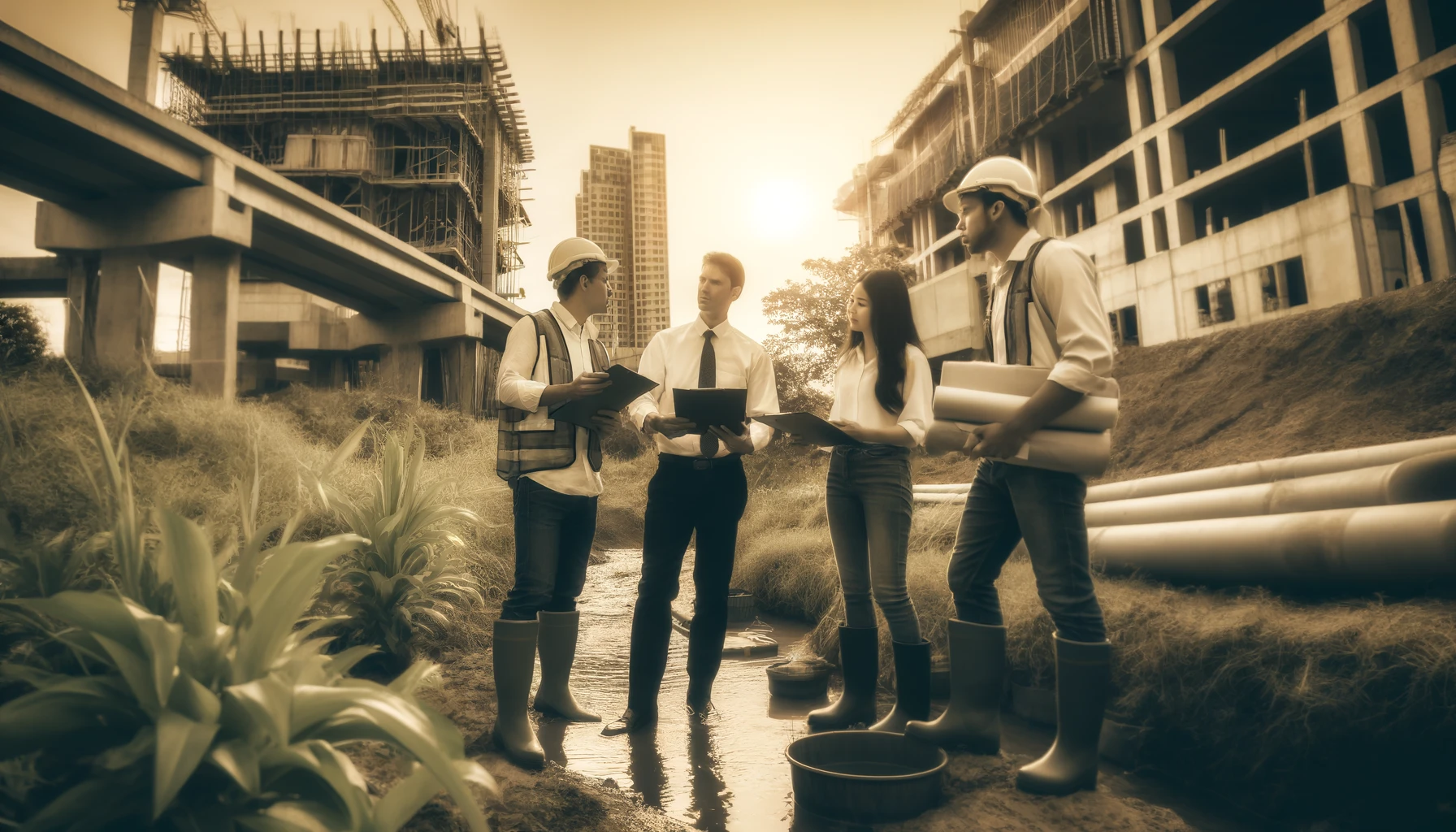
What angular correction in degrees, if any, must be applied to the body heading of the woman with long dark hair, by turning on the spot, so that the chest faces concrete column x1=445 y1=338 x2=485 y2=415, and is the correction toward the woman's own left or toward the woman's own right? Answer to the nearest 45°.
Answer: approximately 90° to the woman's own right

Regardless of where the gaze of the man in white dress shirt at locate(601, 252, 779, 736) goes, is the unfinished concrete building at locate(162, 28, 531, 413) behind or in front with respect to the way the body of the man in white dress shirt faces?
behind

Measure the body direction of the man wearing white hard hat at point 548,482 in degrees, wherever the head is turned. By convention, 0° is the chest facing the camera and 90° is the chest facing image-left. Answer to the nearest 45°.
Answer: approximately 315°

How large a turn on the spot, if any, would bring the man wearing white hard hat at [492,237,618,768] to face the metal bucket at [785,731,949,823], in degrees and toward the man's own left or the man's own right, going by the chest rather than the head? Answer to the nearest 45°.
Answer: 0° — they already face it

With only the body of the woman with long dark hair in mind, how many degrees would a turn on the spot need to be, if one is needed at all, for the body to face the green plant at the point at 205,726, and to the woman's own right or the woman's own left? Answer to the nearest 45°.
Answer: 0° — they already face it

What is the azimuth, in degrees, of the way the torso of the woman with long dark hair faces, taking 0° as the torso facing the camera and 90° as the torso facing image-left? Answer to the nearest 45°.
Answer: approximately 45°

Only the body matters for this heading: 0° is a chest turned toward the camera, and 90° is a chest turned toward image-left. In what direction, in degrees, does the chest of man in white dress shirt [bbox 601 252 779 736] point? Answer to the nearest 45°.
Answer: approximately 0°

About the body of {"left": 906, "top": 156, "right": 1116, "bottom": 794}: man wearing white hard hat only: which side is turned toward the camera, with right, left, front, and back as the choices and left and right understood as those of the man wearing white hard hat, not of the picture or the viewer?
left

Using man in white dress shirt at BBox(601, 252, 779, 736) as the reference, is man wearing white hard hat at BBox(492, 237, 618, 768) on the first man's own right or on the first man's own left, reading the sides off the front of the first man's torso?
on the first man's own right

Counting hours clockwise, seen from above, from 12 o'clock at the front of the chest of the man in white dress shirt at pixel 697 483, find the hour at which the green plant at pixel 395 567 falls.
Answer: The green plant is roughly at 4 o'clock from the man in white dress shirt.

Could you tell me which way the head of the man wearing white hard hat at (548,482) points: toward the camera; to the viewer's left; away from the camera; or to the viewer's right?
to the viewer's right

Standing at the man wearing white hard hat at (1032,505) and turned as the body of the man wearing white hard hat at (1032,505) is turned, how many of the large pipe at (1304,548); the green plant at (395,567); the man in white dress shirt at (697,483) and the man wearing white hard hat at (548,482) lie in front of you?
3

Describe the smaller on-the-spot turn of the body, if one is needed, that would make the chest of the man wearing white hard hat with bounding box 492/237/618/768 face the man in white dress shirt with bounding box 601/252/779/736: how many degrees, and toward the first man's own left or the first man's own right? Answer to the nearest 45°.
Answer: approximately 45° to the first man's own left

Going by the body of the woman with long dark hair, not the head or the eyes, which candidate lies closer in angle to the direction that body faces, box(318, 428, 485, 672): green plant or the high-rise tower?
the green plant
